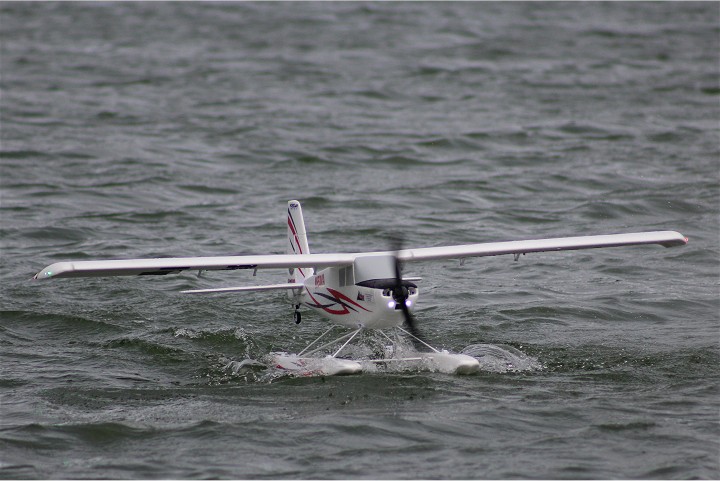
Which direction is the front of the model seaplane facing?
toward the camera
